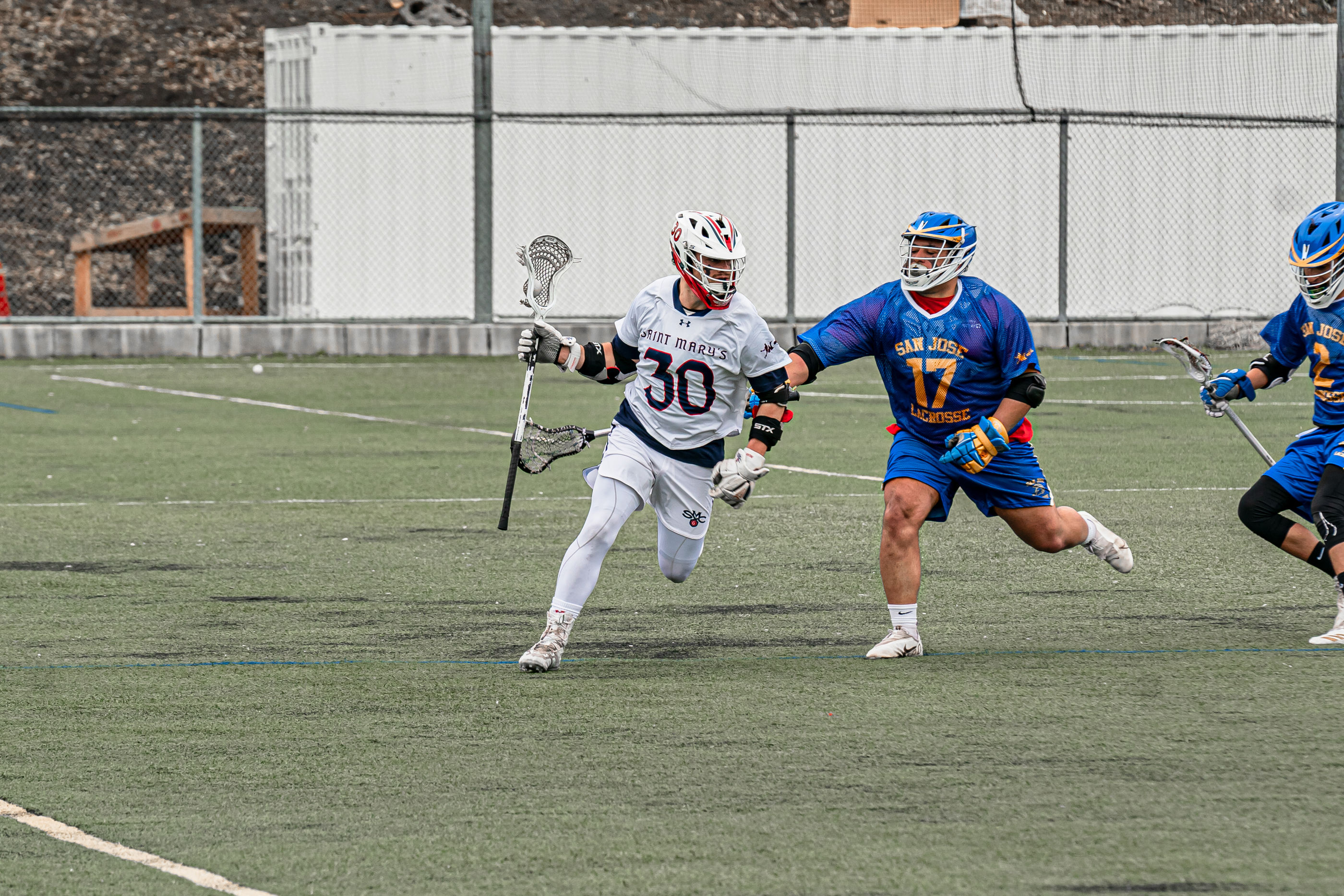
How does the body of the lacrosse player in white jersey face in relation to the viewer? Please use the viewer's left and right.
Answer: facing the viewer

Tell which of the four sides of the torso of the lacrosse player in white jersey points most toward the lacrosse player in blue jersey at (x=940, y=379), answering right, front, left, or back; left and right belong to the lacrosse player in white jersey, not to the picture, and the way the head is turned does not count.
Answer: left

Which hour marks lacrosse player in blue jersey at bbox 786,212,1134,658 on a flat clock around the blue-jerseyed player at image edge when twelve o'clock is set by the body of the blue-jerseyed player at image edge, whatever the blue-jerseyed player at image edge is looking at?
The lacrosse player in blue jersey is roughly at 1 o'clock from the blue-jerseyed player at image edge.

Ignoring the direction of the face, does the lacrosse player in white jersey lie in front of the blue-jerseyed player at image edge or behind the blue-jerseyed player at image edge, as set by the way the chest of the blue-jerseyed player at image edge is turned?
in front

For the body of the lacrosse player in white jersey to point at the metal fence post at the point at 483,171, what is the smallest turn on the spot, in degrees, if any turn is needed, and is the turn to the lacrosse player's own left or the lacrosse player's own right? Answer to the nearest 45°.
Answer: approximately 180°

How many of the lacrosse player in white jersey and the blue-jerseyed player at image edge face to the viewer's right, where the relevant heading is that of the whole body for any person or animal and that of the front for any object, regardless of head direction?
0

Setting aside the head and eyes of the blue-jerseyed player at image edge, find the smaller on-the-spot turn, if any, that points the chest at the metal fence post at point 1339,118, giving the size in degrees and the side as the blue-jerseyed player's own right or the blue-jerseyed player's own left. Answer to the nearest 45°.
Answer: approximately 135° to the blue-jerseyed player's own right

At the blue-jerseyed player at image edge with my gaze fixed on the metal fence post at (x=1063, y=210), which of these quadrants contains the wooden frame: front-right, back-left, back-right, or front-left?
front-left

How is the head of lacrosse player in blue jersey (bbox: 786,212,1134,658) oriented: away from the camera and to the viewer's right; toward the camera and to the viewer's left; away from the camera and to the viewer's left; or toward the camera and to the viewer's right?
toward the camera and to the viewer's left

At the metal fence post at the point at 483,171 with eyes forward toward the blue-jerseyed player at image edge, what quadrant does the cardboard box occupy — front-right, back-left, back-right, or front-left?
back-left

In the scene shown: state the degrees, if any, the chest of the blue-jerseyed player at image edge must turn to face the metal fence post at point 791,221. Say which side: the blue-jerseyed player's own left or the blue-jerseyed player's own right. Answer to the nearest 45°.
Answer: approximately 135° to the blue-jerseyed player's own right

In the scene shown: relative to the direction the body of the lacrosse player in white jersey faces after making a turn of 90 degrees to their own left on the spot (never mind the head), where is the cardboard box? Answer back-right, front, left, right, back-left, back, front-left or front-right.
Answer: left

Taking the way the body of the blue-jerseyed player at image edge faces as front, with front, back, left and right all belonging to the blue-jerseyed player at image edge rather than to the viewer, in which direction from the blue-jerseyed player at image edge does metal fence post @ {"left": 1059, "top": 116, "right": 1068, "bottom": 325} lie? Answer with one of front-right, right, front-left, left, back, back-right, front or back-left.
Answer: back-right

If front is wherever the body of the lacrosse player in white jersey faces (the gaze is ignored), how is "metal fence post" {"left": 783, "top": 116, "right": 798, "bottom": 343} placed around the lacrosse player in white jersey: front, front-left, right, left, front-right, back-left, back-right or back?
back
